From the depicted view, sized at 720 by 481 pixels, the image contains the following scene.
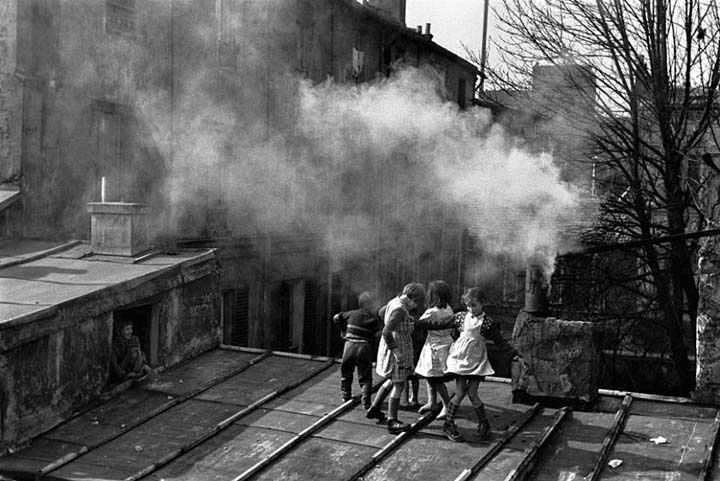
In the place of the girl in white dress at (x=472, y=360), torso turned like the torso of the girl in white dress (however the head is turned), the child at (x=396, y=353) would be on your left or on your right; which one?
on your right

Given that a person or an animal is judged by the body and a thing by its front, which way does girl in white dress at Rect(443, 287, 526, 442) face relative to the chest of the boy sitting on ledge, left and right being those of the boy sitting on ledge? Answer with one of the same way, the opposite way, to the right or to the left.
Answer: to the right

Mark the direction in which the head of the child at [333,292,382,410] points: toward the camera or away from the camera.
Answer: away from the camera

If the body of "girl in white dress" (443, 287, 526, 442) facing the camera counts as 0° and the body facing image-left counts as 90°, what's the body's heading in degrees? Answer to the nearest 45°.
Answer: approximately 0°
